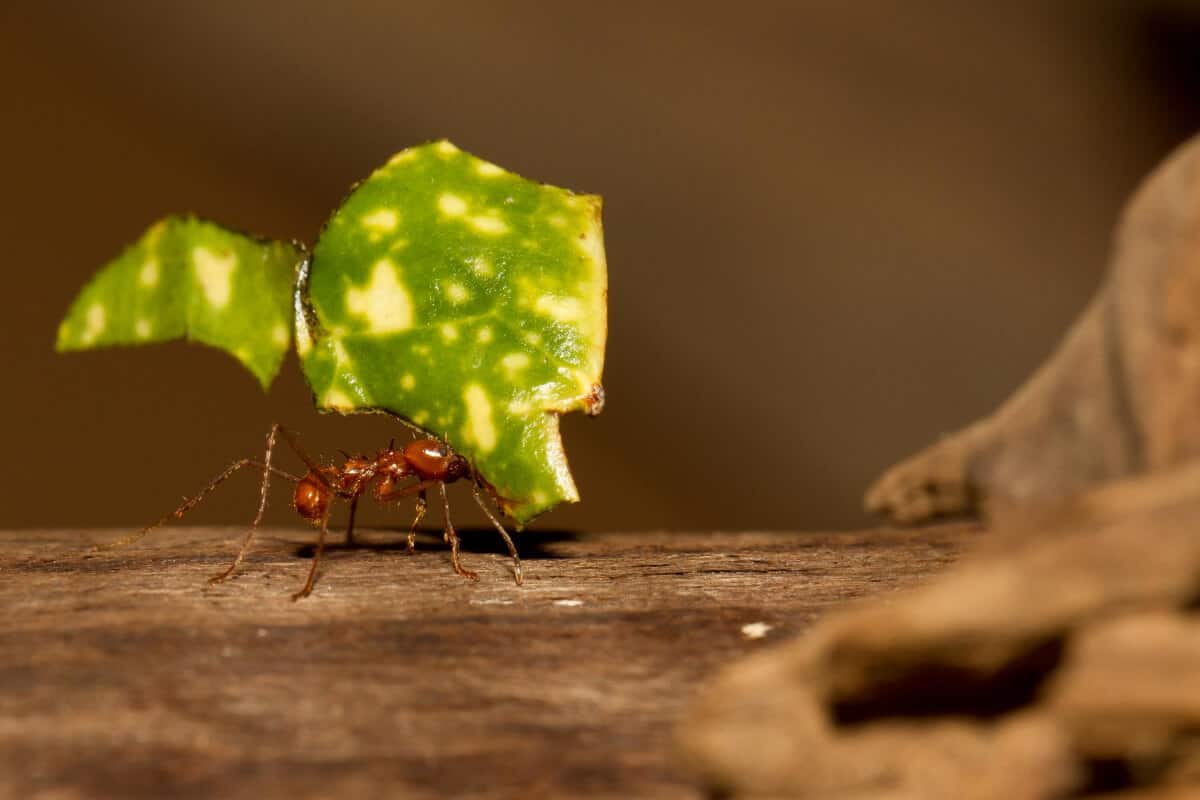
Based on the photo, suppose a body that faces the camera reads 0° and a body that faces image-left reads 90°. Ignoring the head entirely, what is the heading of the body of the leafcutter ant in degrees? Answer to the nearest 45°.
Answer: approximately 270°
